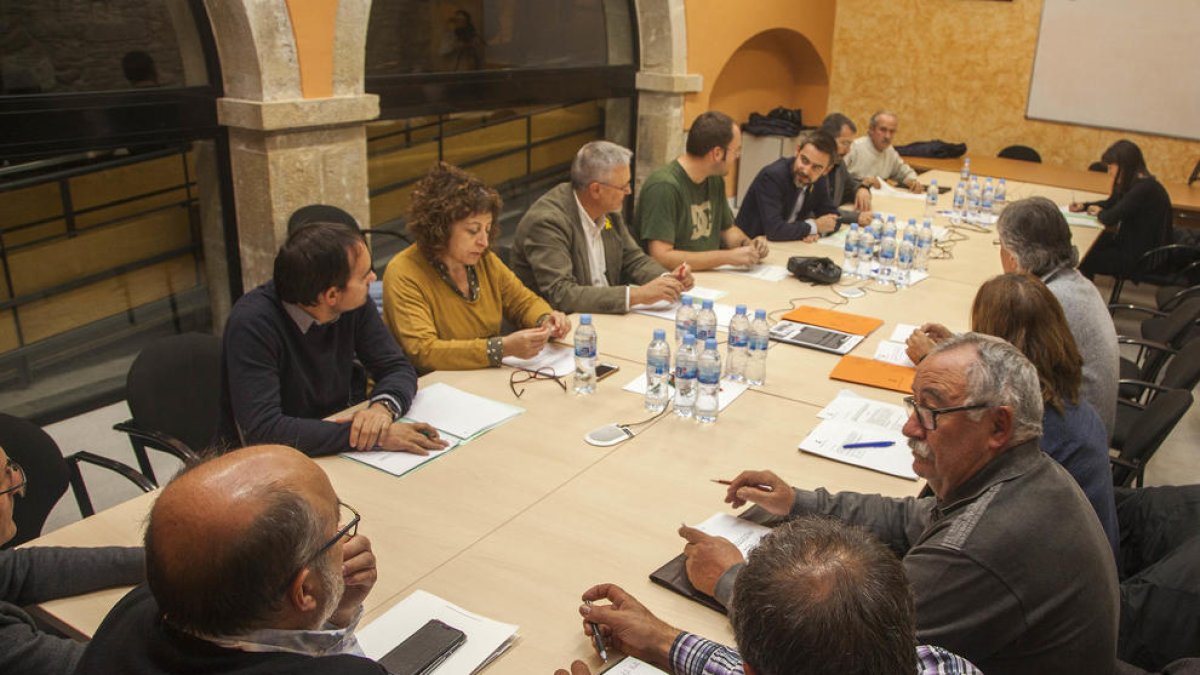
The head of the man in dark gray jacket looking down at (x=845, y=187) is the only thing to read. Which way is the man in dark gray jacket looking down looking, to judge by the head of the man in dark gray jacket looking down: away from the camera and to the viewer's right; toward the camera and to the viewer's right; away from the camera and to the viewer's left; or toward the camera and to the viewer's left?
toward the camera and to the viewer's right

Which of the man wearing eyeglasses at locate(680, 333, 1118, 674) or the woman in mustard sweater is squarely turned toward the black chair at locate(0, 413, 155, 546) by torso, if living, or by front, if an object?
the man wearing eyeglasses

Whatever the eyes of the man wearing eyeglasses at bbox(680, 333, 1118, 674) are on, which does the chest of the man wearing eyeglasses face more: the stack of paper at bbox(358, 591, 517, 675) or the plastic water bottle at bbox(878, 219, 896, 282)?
the stack of paper

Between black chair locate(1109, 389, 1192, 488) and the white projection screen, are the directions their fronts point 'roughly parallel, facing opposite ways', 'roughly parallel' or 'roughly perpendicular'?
roughly perpendicular

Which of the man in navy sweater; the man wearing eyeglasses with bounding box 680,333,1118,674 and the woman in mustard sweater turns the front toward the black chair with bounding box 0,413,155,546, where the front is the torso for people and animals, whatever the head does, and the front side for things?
the man wearing eyeglasses

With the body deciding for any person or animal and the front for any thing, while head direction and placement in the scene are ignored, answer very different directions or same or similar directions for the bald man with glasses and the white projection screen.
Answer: very different directions

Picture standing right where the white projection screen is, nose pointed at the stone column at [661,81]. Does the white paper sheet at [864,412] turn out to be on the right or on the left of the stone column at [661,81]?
left

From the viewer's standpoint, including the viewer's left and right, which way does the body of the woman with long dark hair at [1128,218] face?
facing to the left of the viewer

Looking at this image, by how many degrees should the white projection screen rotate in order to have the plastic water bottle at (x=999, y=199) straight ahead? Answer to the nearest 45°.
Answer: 0° — it already faces it

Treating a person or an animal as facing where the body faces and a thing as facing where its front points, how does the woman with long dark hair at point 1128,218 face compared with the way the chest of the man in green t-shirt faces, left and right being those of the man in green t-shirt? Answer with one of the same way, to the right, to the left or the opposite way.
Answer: the opposite way

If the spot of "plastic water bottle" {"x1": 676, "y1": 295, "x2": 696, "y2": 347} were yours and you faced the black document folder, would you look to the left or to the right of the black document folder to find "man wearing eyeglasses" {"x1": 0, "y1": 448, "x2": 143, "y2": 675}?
right

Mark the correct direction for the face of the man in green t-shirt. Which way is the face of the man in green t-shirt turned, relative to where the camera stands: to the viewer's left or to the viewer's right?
to the viewer's right
